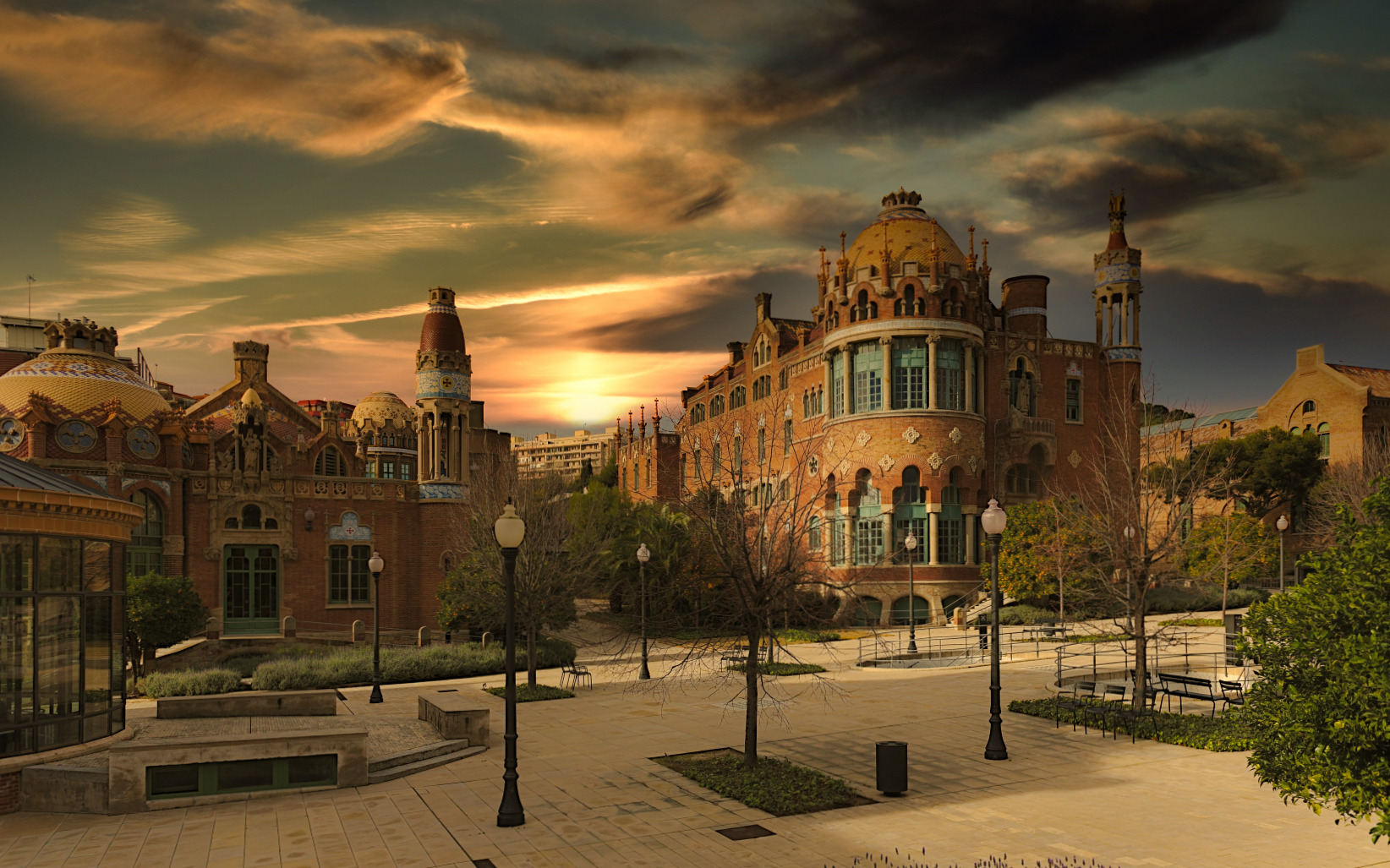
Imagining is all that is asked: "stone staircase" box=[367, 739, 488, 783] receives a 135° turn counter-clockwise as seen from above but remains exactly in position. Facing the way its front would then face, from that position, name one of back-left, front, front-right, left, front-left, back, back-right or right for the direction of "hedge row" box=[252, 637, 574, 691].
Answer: front

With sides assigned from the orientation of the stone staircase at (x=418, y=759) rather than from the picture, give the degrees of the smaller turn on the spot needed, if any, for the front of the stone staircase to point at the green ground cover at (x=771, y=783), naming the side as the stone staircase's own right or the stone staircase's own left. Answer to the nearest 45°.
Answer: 0° — it already faces it

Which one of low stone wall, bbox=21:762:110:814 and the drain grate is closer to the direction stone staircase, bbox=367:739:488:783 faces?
the drain grate

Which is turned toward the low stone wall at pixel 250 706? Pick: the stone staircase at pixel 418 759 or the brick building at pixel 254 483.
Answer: the brick building

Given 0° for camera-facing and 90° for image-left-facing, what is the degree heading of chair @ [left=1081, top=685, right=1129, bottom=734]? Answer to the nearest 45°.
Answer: approximately 45°
